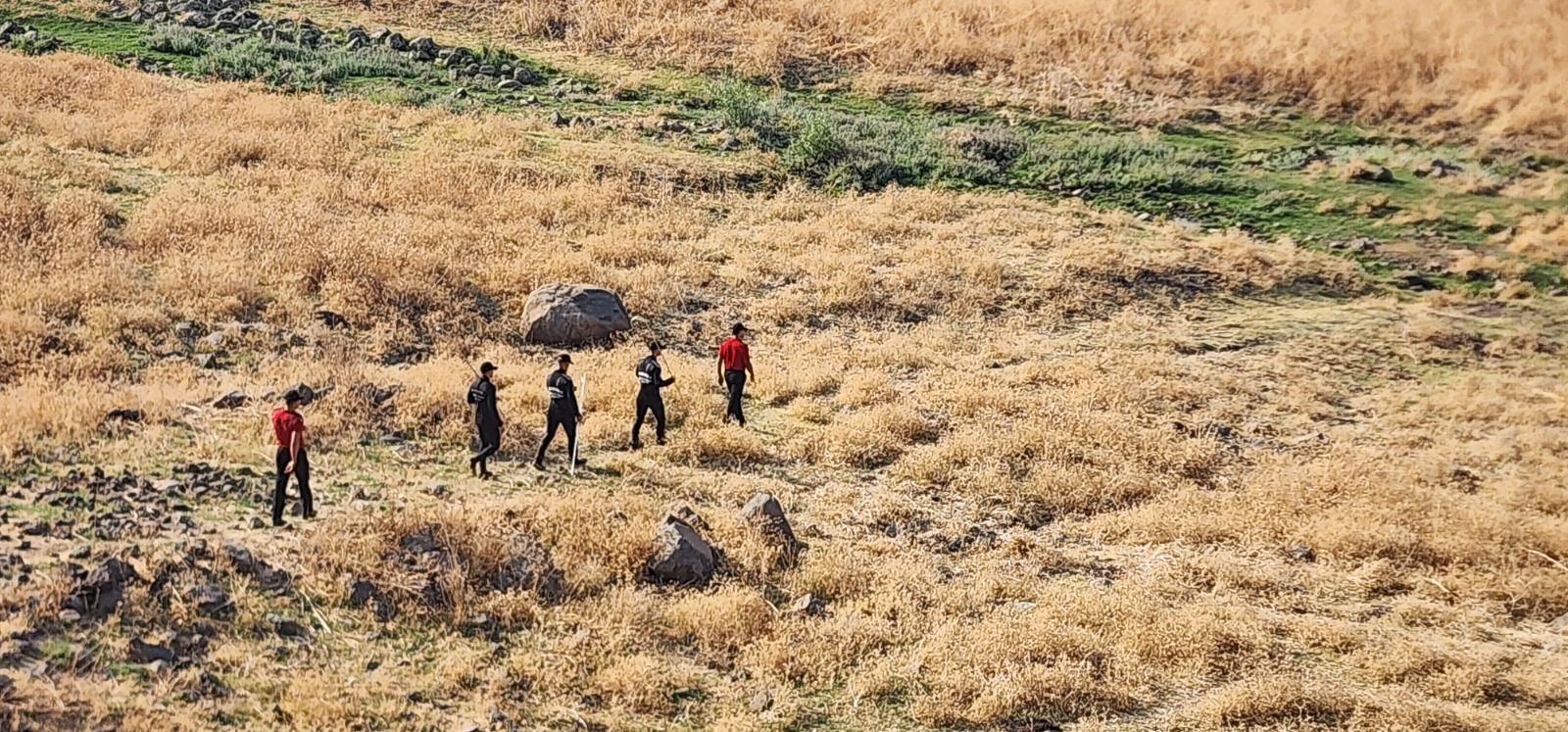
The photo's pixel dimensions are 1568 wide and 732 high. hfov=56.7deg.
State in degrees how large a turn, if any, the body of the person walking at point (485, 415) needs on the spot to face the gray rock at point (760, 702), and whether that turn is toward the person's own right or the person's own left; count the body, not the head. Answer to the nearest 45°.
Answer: approximately 45° to the person's own right

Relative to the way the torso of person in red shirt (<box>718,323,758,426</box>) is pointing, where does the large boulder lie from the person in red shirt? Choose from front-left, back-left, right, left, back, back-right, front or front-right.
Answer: left

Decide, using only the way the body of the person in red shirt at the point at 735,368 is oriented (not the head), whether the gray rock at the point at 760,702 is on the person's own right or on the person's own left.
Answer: on the person's own right

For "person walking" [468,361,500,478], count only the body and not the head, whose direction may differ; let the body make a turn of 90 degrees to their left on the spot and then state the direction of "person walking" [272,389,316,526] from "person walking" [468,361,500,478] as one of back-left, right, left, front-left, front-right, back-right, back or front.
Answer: back-left

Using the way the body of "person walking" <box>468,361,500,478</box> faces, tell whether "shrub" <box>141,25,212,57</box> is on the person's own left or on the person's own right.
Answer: on the person's own left

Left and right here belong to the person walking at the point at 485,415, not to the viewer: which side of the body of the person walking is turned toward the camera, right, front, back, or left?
right

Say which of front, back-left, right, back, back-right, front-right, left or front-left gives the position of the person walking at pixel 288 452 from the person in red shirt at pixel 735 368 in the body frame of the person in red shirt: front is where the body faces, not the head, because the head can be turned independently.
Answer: back

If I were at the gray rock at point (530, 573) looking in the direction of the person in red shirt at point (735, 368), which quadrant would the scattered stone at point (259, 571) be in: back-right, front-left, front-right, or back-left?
back-left

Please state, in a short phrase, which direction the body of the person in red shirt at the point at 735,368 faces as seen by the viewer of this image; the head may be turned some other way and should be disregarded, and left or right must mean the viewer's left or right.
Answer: facing away from the viewer and to the right of the viewer

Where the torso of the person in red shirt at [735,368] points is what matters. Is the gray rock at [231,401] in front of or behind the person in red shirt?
behind

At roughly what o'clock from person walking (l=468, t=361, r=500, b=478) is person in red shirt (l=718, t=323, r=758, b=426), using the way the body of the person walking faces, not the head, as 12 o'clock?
The person in red shirt is roughly at 11 o'clock from the person walking.
